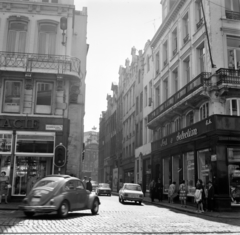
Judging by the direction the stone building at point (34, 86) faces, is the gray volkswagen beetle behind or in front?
in front

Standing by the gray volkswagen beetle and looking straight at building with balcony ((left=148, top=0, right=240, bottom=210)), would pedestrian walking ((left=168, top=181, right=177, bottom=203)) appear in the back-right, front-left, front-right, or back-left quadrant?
front-left

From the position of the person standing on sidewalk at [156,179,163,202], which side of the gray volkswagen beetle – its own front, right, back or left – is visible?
front

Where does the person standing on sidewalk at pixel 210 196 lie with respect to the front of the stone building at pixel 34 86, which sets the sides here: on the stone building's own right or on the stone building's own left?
on the stone building's own left

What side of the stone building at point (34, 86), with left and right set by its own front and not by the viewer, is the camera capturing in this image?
front

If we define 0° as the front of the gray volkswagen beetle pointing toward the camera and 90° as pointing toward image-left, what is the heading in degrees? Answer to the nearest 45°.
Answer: approximately 225°
